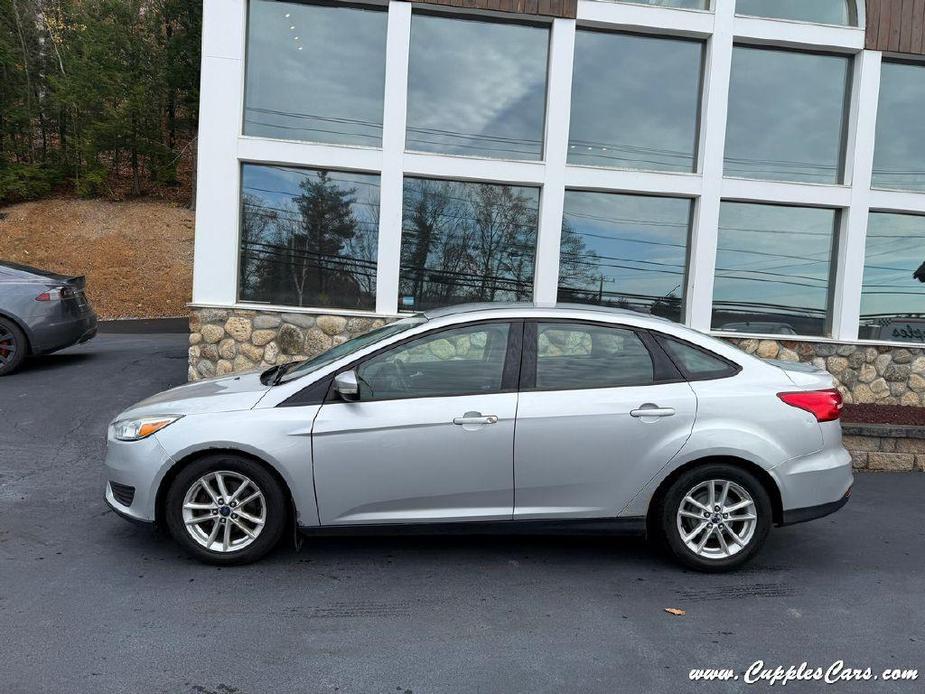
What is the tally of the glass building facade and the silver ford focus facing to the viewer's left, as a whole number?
1

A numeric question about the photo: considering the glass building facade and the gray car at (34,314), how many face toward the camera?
1

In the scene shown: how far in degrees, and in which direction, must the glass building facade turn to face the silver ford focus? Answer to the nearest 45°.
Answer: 0° — it already faces it

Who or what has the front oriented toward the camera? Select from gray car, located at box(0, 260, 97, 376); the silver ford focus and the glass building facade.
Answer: the glass building facade

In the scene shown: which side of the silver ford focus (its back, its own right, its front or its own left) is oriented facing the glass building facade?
right

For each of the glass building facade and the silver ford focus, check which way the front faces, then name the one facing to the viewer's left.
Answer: the silver ford focus

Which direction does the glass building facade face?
toward the camera

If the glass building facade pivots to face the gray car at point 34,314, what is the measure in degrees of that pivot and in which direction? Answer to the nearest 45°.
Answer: approximately 90° to its right

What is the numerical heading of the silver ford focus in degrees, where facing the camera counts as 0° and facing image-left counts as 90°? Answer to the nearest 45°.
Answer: approximately 90°

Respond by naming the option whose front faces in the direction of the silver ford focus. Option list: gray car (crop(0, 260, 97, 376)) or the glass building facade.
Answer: the glass building facade

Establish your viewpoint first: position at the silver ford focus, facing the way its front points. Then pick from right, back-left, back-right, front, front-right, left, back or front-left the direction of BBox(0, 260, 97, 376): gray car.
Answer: front-right

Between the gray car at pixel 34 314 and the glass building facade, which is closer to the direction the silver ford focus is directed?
the gray car

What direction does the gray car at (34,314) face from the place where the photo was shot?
facing away from the viewer and to the left of the viewer
